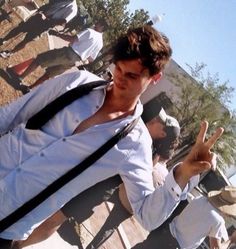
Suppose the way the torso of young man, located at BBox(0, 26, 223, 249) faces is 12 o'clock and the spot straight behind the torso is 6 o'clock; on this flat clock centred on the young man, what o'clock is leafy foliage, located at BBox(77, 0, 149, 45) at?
The leafy foliage is roughly at 6 o'clock from the young man.

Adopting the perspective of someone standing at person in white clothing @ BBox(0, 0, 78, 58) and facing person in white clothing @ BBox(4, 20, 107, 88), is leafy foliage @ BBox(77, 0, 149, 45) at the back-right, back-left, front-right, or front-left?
back-left

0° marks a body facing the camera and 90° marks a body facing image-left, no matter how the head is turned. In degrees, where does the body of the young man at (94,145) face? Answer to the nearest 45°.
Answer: approximately 0°

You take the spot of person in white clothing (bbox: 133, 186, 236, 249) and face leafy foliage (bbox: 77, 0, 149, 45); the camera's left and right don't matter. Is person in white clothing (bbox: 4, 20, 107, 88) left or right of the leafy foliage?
left

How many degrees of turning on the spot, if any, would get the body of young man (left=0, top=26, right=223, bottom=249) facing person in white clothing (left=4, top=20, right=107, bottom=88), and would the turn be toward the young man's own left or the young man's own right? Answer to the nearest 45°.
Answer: approximately 180°

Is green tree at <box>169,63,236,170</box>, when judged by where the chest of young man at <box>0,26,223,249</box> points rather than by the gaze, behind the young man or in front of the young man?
behind
